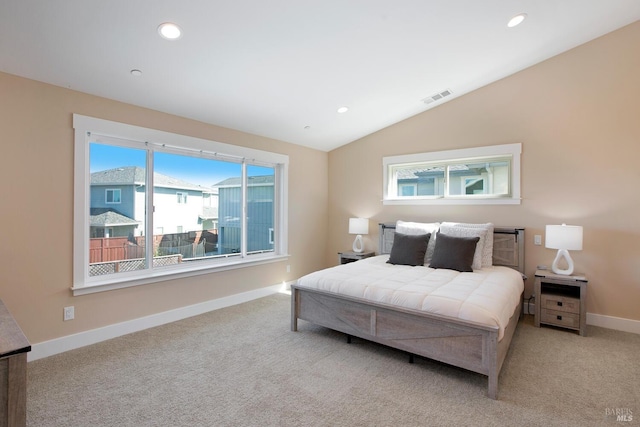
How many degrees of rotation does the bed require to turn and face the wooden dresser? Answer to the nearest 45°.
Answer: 0° — it already faces it

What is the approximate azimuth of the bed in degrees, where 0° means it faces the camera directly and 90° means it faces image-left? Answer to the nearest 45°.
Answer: approximately 45°

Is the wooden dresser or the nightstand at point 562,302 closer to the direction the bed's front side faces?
the wooden dresser

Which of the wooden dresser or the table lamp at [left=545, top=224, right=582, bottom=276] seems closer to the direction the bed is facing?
the wooden dresser

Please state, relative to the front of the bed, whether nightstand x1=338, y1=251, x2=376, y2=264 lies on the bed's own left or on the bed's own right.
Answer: on the bed's own right

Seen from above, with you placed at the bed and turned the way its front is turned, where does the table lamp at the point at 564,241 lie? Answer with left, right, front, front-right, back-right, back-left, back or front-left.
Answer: back

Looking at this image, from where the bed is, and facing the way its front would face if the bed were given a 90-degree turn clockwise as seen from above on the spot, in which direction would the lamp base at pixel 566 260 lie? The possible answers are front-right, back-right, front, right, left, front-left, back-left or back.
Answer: right
